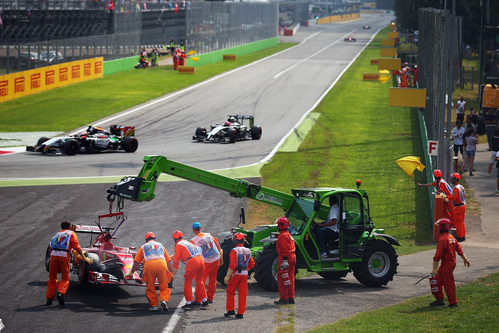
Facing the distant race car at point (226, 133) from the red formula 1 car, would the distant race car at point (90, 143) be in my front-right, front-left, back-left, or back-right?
front-left

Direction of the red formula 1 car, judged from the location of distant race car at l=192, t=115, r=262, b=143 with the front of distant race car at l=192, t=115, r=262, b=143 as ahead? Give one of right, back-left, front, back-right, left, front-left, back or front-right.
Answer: front-left

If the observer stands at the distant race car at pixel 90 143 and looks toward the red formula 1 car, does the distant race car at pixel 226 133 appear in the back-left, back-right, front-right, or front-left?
back-left

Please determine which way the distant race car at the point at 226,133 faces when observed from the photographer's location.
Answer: facing the viewer and to the left of the viewer

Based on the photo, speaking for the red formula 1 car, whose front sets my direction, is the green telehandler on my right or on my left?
on my left

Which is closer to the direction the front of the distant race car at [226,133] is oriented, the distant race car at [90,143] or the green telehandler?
the distant race car

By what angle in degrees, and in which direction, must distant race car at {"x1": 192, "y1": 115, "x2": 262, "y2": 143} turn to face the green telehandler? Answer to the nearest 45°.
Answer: approximately 45° to its left

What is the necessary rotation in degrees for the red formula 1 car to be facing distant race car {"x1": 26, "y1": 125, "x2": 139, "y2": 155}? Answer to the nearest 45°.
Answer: approximately 135° to its left

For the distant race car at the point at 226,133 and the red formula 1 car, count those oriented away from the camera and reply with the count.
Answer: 0

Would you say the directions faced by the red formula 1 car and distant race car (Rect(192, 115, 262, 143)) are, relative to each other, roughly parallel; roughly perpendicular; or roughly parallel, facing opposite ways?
roughly perpendicular

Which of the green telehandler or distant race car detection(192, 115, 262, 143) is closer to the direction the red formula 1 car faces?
the green telehandler

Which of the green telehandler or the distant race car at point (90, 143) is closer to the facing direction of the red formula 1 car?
the green telehandler

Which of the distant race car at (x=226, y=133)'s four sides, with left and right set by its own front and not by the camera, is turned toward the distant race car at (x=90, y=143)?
front

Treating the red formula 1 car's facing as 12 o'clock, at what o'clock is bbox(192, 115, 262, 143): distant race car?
The distant race car is roughly at 8 o'clock from the red formula 1 car.
